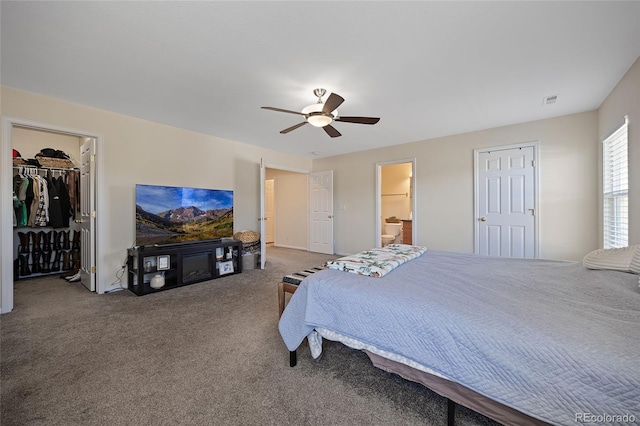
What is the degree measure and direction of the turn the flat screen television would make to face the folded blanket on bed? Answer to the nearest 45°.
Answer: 0° — it already faces it

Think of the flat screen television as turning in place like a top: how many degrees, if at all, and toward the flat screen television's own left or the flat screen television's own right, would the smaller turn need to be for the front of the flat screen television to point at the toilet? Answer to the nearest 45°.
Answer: approximately 45° to the flat screen television's own left

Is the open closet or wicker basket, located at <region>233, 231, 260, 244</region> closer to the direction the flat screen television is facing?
the wicker basket

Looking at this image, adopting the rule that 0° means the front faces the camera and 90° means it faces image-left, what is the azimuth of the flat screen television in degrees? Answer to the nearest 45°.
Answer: approximately 315°

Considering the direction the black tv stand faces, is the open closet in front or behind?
behind

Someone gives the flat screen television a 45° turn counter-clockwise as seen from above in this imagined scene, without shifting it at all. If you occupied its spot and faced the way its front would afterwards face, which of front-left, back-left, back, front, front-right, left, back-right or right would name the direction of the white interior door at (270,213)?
front-left
